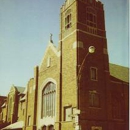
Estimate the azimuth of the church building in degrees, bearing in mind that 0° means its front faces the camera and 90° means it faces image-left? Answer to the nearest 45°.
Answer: approximately 45°
